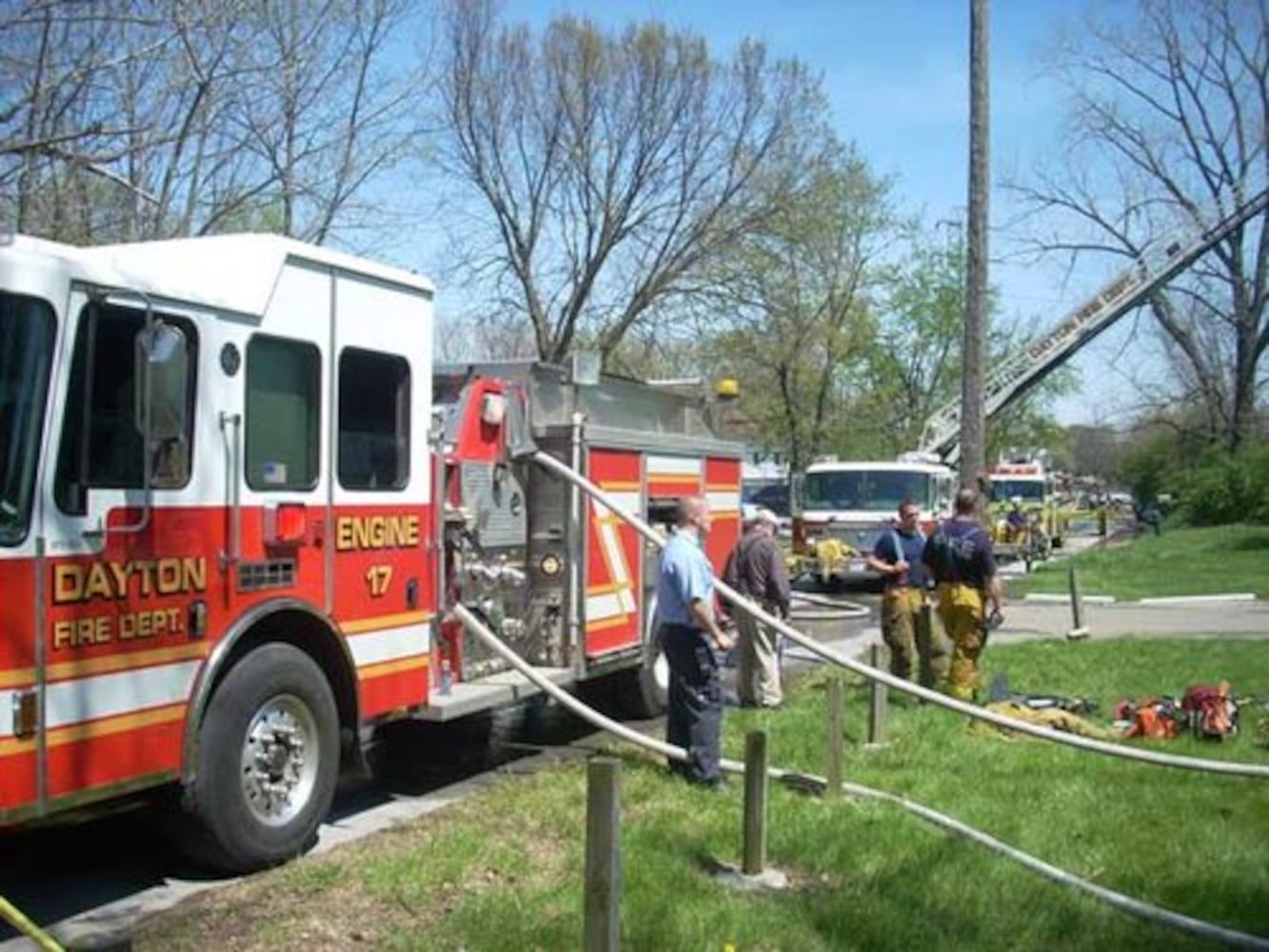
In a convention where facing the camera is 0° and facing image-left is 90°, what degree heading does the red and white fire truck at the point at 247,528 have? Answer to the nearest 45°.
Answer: approximately 45°

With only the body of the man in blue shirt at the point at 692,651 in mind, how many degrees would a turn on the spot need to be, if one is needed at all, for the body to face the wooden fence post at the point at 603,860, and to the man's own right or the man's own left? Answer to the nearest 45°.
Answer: approximately 90° to the man's own right

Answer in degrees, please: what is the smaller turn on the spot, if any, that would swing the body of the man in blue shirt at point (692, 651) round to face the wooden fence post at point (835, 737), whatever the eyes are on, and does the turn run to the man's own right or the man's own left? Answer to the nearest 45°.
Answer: approximately 45° to the man's own right

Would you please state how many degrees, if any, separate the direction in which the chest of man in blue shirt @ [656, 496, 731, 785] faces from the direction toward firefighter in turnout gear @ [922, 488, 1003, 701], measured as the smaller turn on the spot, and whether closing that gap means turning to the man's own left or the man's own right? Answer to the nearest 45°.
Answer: approximately 45° to the man's own left

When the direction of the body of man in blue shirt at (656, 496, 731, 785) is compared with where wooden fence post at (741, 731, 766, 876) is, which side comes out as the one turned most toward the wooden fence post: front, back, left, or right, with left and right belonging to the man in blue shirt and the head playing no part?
right

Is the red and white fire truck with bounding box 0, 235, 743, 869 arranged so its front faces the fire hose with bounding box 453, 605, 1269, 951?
no

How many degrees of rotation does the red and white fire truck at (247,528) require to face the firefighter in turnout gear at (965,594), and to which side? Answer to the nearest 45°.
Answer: approximately 180°

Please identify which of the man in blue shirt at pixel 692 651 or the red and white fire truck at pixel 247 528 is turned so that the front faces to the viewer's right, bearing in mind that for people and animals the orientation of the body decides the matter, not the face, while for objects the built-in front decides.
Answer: the man in blue shirt

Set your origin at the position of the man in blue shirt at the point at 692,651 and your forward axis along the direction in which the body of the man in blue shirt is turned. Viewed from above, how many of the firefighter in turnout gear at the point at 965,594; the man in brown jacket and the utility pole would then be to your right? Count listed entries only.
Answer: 0

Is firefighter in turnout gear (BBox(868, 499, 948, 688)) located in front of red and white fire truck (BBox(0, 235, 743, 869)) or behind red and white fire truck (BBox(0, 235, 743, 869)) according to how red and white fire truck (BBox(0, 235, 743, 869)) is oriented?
behind

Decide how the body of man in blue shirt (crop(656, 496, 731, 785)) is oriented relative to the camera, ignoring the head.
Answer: to the viewer's right

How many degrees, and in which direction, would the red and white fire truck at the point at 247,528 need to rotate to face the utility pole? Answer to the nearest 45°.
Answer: approximately 180°

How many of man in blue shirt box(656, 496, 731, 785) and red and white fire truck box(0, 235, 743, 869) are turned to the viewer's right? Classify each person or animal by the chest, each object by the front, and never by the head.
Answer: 1

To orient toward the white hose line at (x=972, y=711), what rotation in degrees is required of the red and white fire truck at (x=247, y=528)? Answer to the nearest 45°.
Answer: approximately 135° to its left

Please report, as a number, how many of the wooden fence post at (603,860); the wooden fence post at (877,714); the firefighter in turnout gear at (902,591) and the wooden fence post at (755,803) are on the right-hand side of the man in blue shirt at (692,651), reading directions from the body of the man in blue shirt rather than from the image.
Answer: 2

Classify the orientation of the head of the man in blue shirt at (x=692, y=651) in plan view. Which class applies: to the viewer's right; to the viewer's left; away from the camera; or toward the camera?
to the viewer's right

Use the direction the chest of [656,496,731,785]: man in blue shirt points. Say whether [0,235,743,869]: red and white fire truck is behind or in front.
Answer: behind
